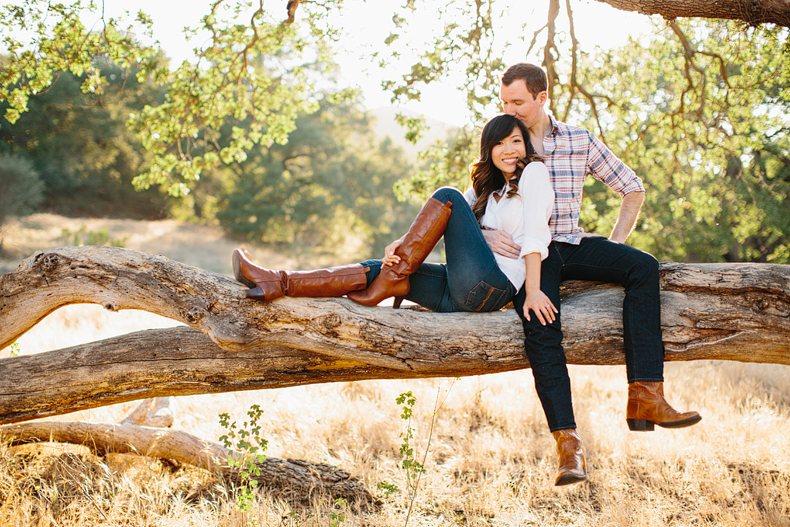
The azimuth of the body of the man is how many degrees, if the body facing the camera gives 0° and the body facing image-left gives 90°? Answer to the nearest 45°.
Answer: approximately 0°
